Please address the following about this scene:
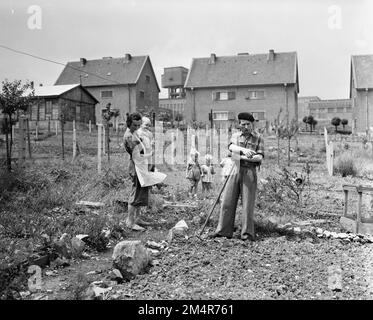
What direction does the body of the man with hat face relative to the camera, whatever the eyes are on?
toward the camera

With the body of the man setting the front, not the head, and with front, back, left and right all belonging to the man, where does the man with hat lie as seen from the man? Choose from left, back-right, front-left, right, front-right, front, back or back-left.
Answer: front-right

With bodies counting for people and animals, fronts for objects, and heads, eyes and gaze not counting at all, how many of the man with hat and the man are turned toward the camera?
1

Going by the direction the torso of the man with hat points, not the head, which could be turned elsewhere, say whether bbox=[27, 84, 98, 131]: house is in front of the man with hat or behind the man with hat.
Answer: behind

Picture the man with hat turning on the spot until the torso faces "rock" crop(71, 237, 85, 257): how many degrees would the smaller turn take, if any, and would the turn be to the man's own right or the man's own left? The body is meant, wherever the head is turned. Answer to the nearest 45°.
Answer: approximately 45° to the man's own right

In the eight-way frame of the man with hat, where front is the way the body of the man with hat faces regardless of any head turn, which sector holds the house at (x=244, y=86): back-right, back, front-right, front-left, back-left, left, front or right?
back

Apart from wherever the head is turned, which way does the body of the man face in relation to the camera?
to the viewer's right

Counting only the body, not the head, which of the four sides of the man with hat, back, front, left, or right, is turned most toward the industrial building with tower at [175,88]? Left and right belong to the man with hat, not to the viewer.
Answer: back

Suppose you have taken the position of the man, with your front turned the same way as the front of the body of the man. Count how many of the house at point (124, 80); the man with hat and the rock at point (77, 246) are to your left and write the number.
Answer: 1

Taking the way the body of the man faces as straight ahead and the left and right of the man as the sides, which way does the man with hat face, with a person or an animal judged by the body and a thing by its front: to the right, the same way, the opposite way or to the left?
to the right
